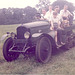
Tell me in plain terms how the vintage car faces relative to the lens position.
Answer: facing the viewer and to the left of the viewer
